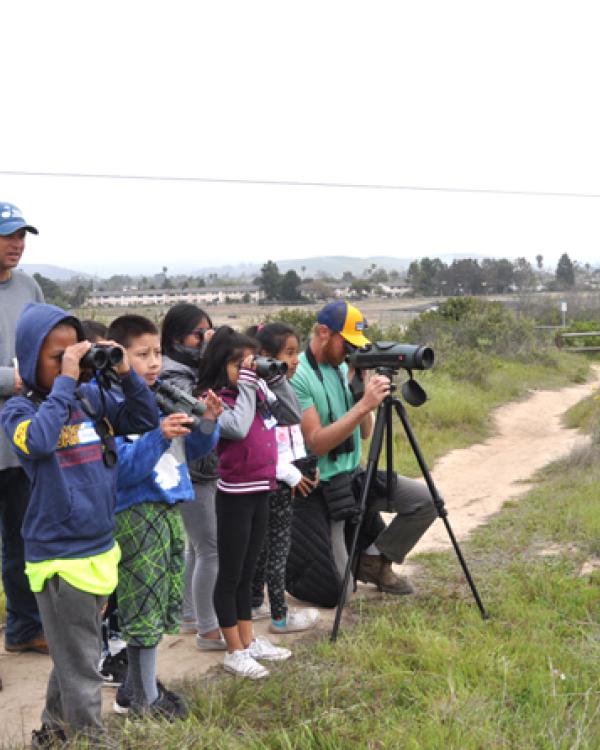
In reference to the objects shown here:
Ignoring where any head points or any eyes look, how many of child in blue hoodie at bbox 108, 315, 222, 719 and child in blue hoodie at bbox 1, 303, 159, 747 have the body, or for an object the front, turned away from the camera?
0

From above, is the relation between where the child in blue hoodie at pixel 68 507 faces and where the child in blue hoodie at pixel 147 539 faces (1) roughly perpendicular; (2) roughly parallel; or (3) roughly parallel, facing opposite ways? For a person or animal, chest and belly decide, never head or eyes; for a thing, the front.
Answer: roughly parallel

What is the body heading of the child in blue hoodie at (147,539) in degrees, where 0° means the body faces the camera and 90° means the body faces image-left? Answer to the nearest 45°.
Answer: approximately 315°

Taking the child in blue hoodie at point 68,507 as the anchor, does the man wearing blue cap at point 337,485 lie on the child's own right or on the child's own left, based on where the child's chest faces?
on the child's own left

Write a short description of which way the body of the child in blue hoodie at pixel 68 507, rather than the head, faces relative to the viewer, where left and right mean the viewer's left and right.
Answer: facing the viewer and to the right of the viewer

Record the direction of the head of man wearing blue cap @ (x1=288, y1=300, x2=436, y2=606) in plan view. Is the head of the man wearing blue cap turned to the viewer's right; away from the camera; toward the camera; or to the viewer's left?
to the viewer's right

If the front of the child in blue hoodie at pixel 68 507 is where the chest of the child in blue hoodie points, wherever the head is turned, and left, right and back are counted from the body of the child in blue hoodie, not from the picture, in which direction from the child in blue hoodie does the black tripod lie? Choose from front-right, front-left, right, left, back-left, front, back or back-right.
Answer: left
